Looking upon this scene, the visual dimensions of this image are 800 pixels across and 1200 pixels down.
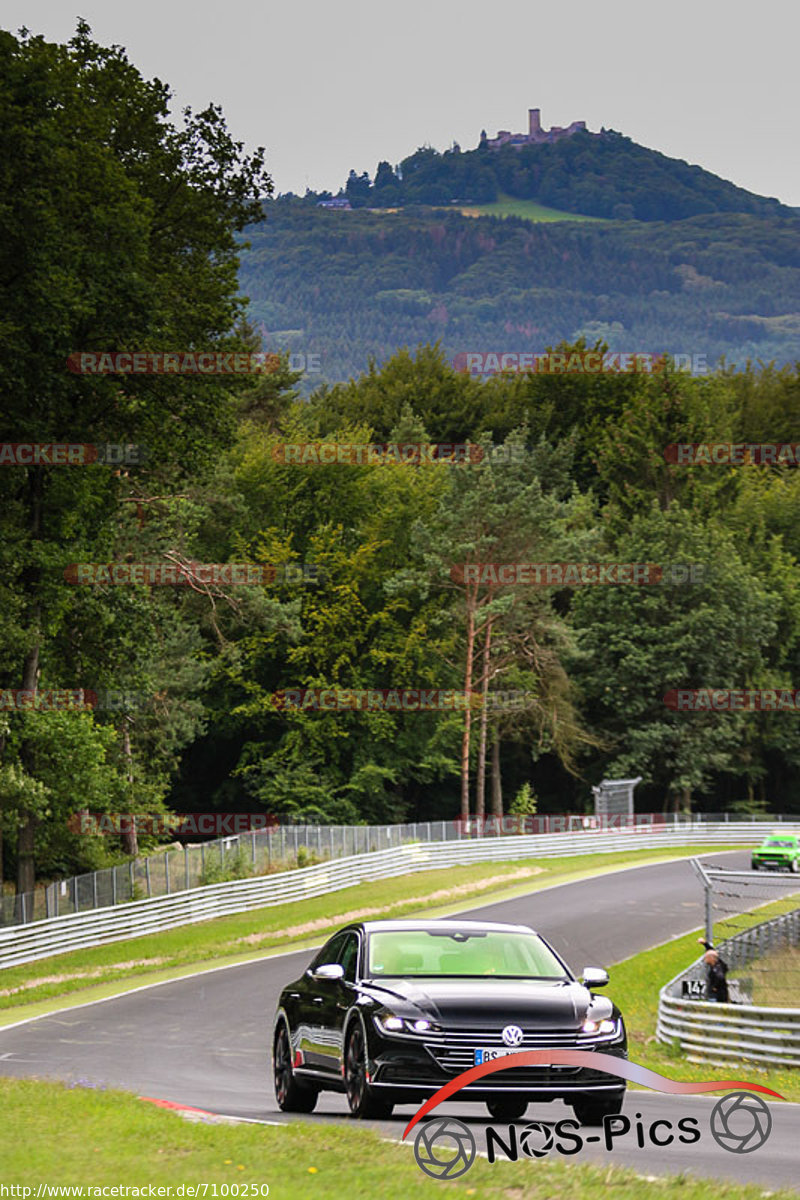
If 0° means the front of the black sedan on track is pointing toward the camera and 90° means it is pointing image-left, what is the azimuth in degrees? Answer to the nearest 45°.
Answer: approximately 315°

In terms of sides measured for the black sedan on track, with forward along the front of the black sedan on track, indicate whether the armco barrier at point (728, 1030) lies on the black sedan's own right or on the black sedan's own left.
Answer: on the black sedan's own left

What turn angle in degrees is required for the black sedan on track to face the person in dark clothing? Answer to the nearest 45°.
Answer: approximately 135° to its left
